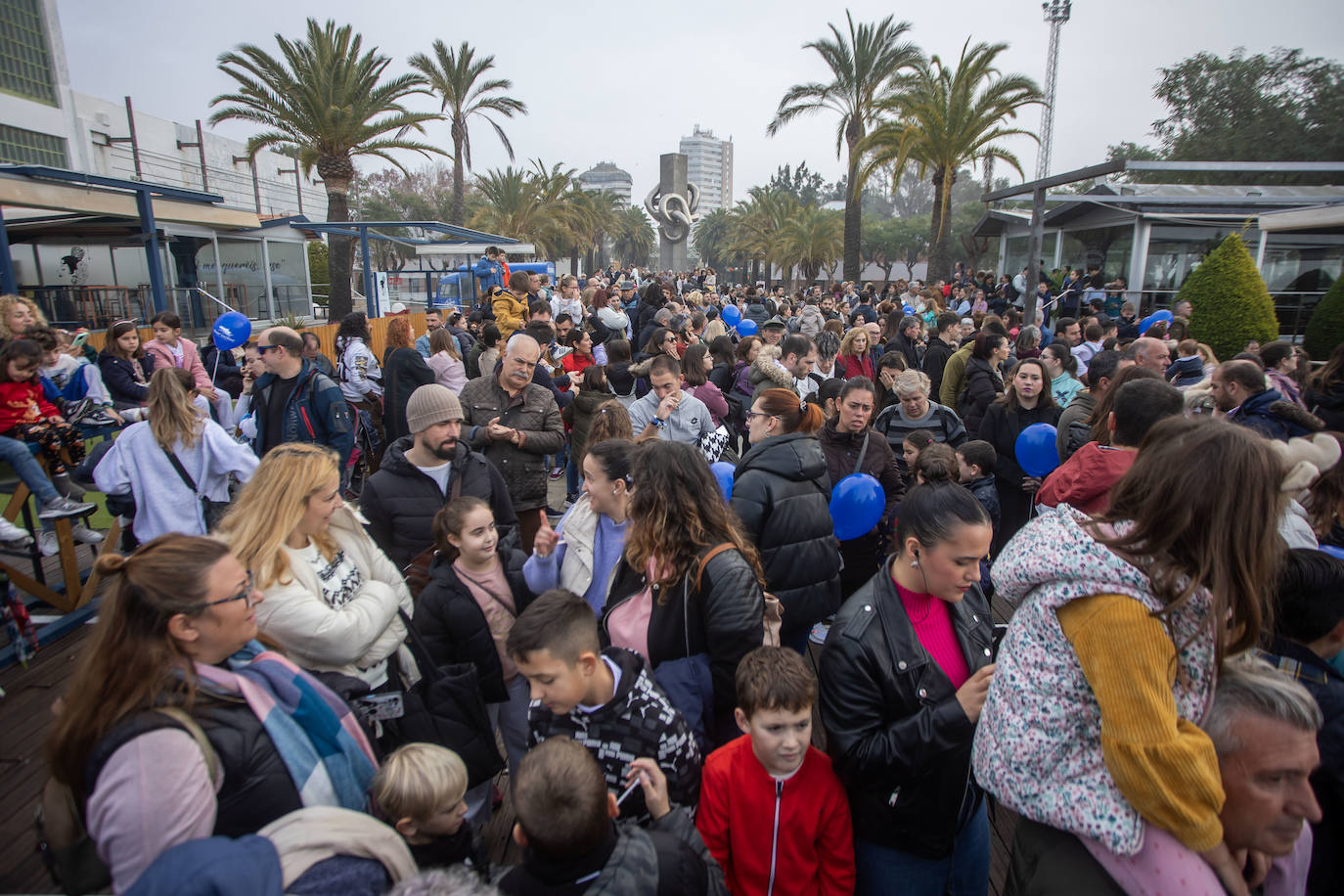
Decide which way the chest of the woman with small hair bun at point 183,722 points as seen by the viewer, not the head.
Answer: to the viewer's right

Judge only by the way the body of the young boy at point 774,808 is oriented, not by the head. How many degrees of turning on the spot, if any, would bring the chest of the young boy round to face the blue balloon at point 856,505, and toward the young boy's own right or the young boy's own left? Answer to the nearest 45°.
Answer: approximately 180°

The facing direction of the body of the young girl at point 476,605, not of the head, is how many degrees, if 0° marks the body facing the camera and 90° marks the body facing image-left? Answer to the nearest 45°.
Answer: approximately 315°

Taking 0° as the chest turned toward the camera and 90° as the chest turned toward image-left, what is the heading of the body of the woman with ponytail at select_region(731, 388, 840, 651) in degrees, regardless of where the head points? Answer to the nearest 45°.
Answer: approximately 135°

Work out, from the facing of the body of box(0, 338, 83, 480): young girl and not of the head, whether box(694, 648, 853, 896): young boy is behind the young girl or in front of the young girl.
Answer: in front

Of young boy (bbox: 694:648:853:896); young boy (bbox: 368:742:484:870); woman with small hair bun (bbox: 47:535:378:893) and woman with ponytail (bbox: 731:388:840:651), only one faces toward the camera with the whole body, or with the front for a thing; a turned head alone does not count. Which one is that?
young boy (bbox: 694:648:853:896)

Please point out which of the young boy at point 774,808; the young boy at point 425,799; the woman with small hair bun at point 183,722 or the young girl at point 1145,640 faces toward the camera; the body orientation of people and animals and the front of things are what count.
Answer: the young boy at point 774,808

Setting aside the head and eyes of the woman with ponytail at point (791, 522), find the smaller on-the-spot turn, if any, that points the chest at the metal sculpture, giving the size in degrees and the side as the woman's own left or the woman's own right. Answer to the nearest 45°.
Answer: approximately 45° to the woman's own right

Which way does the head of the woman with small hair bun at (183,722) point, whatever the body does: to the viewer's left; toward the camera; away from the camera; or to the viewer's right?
to the viewer's right

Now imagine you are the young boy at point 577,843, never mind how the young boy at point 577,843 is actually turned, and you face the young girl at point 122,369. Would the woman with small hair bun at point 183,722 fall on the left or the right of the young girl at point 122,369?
left

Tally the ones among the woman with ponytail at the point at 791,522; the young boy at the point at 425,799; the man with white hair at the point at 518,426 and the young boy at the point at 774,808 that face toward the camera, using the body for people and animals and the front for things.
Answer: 2

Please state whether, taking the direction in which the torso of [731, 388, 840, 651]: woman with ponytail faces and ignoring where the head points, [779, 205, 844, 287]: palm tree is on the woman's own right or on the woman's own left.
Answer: on the woman's own right

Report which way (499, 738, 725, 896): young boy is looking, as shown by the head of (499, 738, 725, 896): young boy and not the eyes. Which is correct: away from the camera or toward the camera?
away from the camera

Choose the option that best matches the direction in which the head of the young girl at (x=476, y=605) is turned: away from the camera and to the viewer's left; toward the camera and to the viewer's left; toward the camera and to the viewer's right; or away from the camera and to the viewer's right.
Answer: toward the camera and to the viewer's right
